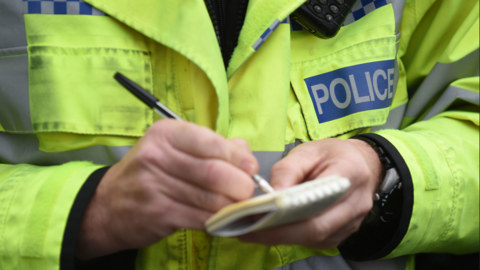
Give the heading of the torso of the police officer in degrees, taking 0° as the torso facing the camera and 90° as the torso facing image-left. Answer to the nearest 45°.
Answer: approximately 0°
